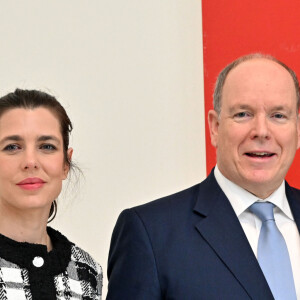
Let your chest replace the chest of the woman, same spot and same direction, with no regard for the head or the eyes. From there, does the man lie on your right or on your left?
on your left

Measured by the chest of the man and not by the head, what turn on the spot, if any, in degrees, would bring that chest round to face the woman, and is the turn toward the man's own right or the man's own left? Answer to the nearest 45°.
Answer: approximately 135° to the man's own right

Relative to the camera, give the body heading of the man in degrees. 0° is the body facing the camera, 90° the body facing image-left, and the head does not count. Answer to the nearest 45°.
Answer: approximately 315°

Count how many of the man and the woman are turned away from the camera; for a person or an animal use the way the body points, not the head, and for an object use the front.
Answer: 0
